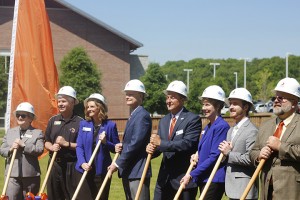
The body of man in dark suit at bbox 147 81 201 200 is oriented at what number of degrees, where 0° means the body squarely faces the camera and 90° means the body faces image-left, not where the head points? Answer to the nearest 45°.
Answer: approximately 45°

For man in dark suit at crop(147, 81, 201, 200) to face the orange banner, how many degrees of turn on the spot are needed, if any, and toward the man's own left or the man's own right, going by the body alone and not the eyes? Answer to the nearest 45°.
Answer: approximately 90° to the man's own right

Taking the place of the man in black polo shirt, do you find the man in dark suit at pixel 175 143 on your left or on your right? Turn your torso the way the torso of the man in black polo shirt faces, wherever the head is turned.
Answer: on your left

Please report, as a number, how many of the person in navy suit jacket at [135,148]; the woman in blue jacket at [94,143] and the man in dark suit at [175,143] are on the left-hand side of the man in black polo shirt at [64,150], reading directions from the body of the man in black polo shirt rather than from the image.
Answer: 3

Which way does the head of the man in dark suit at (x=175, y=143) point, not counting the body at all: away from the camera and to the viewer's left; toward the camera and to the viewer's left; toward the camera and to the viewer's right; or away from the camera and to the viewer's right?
toward the camera and to the viewer's left

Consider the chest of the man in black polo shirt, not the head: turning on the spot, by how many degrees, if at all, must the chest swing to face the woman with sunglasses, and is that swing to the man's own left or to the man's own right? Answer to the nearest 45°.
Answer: approximately 45° to the man's own right

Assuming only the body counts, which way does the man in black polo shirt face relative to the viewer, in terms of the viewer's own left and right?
facing the viewer and to the left of the viewer

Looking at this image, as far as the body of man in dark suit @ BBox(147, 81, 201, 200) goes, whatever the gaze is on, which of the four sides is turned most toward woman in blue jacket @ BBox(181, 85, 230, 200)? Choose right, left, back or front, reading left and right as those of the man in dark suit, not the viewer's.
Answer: left

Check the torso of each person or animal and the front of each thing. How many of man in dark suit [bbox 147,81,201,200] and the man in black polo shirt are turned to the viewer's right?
0

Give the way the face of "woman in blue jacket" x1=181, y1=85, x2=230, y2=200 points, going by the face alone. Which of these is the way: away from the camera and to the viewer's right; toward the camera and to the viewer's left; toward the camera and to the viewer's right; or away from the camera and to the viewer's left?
toward the camera and to the viewer's left

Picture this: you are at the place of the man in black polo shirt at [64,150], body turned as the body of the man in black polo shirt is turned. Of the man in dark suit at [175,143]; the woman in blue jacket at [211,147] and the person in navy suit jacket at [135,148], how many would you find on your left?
3

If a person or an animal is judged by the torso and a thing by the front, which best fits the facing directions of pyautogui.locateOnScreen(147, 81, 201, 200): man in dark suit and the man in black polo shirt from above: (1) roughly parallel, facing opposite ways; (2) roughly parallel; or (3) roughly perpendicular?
roughly parallel
